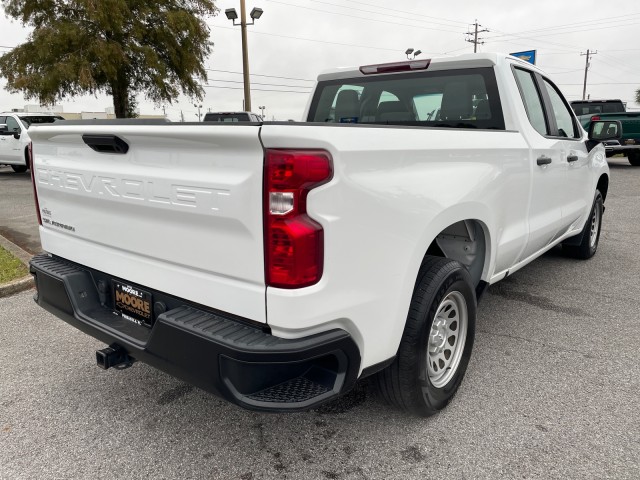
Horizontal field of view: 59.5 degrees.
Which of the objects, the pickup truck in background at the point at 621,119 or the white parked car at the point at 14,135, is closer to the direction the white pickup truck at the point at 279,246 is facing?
the pickup truck in background

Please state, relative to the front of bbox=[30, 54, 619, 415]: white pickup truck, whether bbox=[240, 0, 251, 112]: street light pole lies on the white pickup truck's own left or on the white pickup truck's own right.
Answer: on the white pickup truck's own left

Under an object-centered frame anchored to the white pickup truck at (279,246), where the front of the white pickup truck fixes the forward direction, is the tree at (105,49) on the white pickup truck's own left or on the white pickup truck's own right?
on the white pickup truck's own left

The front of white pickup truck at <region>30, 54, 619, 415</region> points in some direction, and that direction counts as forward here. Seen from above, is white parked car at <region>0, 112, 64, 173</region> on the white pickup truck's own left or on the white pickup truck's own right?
on the white pickup truck's own left

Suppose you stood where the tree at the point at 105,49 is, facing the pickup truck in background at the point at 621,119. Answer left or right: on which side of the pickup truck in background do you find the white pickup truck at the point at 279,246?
right

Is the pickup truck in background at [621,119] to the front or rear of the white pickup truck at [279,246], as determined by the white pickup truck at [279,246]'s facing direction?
to the front

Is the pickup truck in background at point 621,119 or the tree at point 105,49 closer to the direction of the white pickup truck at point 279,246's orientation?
the pickup truck in background

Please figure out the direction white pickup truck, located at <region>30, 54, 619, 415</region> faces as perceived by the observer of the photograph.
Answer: facing away from the viewer and to the right of the viewer

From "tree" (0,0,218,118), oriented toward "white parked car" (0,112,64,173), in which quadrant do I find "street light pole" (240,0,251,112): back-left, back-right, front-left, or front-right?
back-left

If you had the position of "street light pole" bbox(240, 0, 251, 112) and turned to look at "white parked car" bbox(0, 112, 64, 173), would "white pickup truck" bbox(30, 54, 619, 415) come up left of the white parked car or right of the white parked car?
left

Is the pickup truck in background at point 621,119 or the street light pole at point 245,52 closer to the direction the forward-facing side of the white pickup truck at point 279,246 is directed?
the pickup truck in background
